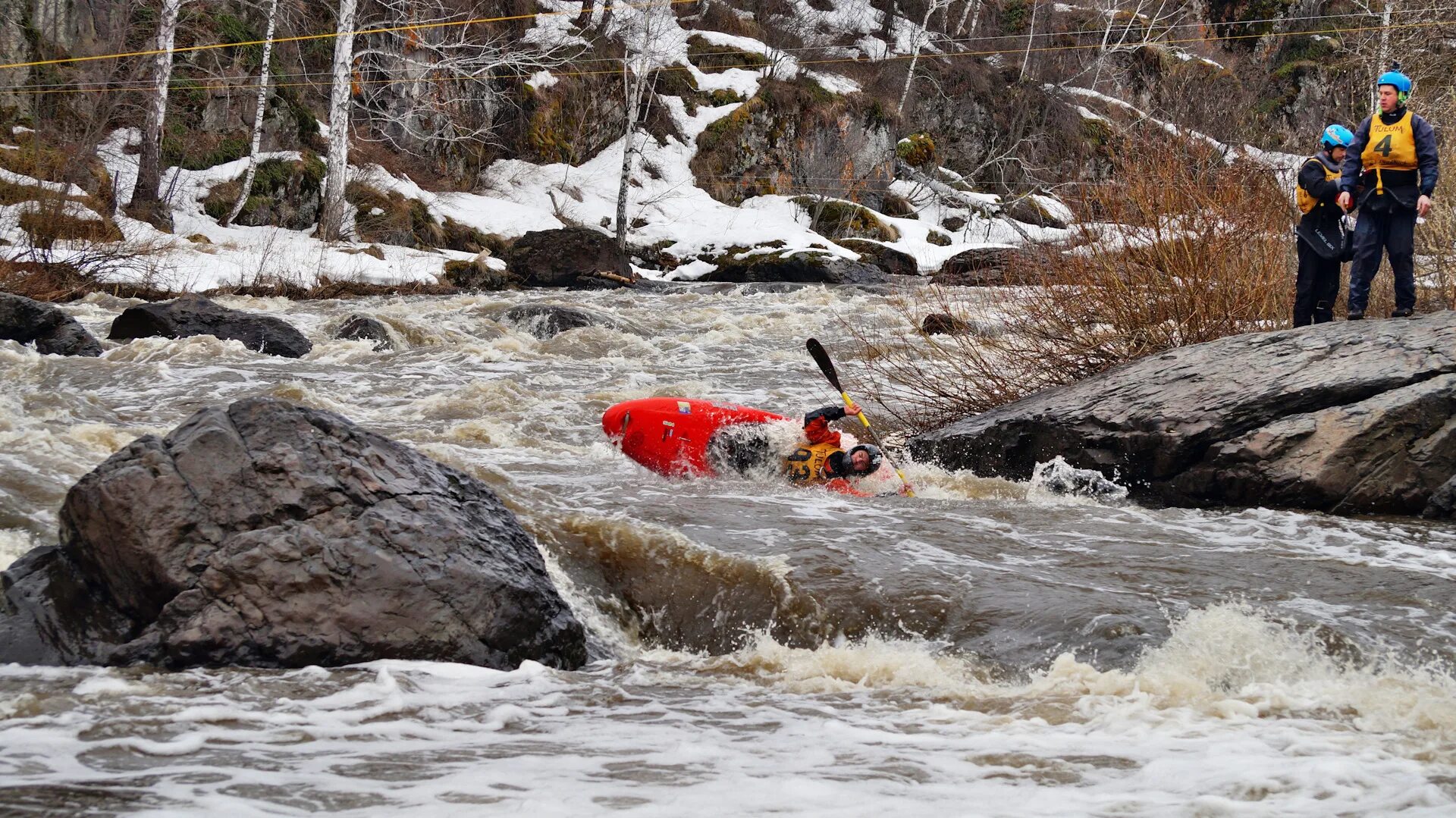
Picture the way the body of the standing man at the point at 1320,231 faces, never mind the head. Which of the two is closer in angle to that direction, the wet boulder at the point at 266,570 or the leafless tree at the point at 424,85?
the wet boulder

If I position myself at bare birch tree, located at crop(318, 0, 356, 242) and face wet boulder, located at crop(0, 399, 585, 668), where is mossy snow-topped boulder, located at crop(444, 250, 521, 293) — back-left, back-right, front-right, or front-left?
front-left

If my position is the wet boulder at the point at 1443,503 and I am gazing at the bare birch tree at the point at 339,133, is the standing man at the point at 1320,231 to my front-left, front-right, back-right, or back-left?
front-right

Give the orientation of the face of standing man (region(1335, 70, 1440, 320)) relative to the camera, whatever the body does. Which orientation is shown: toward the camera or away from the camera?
toward the camera
